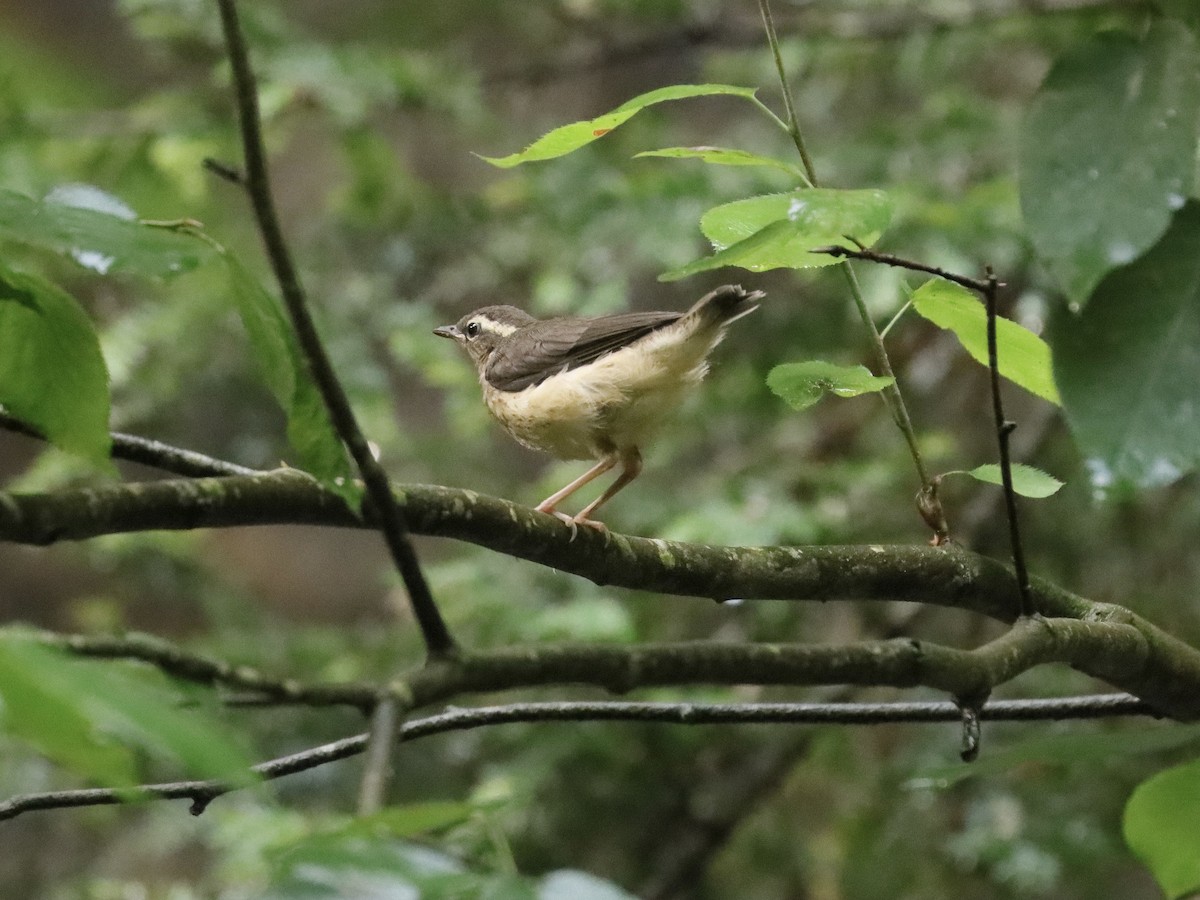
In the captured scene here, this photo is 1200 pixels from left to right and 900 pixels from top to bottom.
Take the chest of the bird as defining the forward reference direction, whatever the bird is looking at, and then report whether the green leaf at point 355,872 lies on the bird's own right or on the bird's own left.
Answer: on the bird's own left

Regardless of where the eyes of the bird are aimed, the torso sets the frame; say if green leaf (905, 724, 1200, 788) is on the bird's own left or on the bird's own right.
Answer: on the bird's own left

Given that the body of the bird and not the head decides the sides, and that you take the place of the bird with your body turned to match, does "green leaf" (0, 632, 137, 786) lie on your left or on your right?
on your left

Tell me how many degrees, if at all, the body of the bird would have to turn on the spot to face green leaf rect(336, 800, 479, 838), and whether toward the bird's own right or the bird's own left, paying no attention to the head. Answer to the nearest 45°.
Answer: approximately 90° to the bird's own left

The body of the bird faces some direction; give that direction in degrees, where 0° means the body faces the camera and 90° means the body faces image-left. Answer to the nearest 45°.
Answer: approximately 90°

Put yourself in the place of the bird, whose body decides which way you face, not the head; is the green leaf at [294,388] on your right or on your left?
on your left
